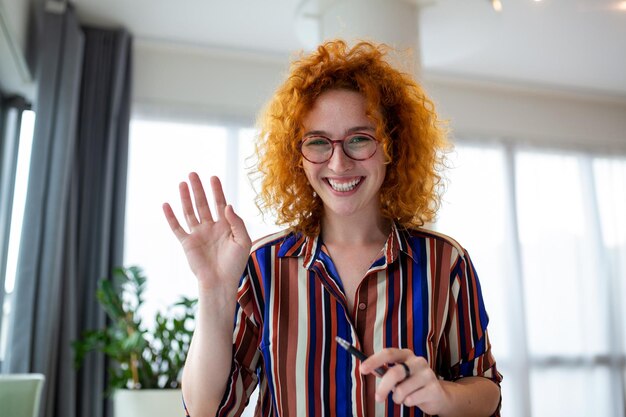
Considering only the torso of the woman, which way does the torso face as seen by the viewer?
toward the camera

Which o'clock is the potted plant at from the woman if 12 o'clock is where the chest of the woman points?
The potted plant is roughly at 5 o'clock from the woman.

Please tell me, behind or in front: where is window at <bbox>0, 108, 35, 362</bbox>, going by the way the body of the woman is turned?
behind

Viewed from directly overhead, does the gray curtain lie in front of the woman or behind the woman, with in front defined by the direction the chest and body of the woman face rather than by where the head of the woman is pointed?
behind

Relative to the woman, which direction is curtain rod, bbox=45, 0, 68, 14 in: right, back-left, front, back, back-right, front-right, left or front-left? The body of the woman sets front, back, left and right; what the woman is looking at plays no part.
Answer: back-right

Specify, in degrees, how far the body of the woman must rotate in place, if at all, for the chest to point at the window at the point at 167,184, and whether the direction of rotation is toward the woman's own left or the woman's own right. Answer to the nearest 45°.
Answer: approximately 180°
